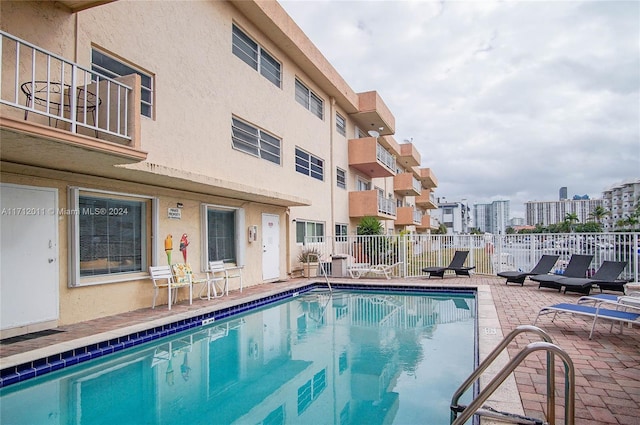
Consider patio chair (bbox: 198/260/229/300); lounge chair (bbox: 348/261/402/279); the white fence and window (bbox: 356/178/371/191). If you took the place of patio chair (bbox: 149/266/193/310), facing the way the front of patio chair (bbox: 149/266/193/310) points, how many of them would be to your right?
0

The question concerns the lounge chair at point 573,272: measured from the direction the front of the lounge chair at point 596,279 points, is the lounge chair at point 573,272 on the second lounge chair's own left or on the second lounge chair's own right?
on the second lounge chair's own right

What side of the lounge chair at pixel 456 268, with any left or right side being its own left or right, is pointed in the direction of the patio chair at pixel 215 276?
front

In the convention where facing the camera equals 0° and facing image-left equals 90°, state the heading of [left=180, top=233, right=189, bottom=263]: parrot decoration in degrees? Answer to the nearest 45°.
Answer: approximately 315°

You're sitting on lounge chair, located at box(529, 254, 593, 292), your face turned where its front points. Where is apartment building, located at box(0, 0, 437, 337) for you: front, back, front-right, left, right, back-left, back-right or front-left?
front

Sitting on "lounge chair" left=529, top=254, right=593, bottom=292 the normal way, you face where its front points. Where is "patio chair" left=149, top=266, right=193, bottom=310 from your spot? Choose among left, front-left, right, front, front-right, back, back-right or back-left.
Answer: front

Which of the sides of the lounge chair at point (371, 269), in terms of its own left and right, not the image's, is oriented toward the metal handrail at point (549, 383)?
left

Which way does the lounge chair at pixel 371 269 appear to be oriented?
to the viewer's left

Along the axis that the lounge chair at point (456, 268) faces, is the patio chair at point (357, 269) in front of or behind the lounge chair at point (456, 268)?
in front

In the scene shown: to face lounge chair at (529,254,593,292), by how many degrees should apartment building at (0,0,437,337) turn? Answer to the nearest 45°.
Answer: approximately 45° to its left

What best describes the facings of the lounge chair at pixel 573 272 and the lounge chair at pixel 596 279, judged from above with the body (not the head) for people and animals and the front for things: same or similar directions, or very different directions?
same or similar directions

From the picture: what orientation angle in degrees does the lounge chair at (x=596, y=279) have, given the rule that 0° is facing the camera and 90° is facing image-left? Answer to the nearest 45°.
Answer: approximately 45°

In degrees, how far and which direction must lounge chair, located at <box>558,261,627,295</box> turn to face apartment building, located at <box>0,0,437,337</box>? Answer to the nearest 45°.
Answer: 0° — it already faces it
